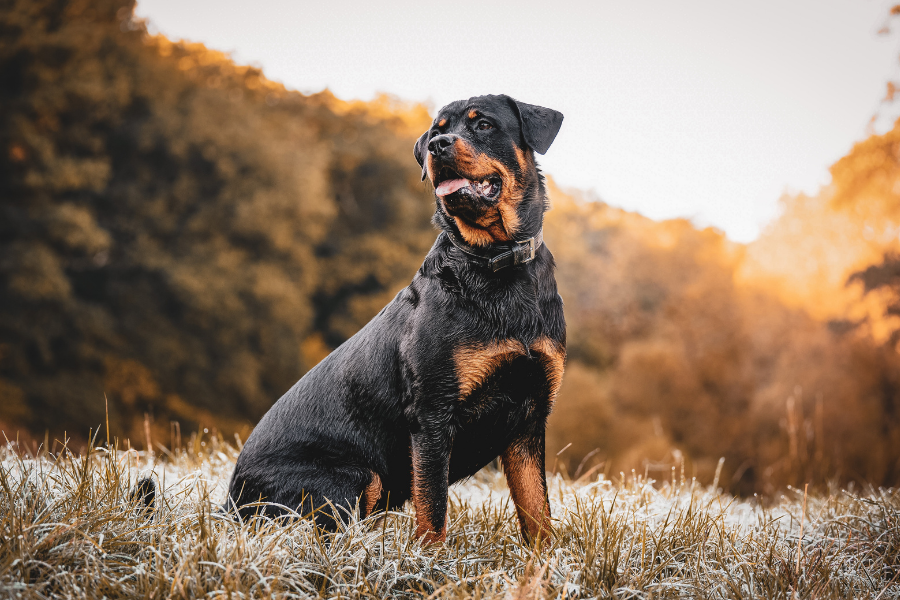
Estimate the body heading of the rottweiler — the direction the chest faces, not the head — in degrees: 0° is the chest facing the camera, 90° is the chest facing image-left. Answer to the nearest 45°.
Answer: approximately 315°
